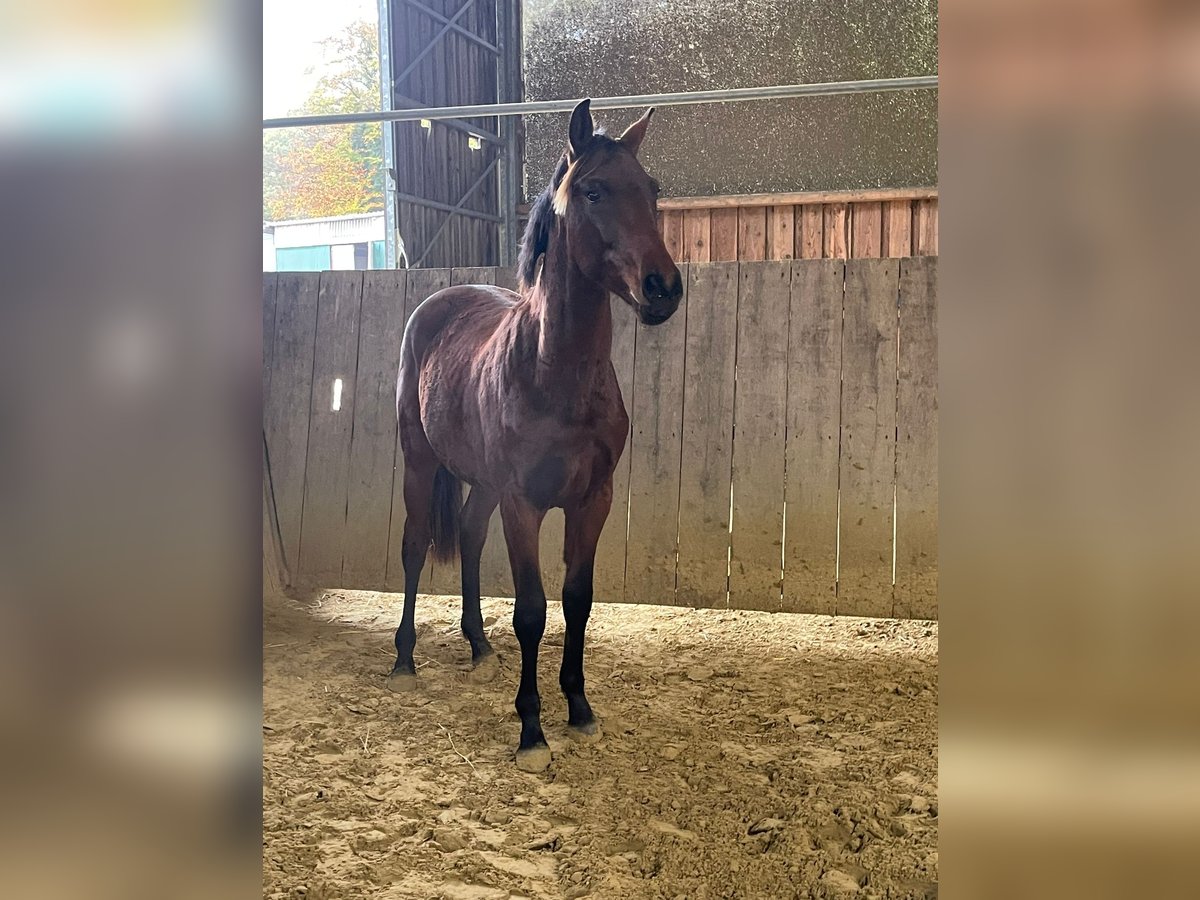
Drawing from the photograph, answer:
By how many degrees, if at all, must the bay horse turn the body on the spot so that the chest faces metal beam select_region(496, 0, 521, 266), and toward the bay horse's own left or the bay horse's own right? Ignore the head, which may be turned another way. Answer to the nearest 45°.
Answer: approximately 135° to the bay horse's own left

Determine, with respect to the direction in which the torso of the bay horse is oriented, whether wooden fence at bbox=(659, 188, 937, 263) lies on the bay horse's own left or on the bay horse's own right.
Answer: on the bay horse's own left

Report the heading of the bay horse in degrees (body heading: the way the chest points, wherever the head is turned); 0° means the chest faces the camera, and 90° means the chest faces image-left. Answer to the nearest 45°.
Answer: approximately 315°

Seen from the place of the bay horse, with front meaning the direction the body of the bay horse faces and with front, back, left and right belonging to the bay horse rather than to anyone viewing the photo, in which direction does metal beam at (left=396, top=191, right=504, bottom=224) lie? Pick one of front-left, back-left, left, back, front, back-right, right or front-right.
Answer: back-left

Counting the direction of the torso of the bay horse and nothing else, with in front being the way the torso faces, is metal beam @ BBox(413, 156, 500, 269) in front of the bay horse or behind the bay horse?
behind

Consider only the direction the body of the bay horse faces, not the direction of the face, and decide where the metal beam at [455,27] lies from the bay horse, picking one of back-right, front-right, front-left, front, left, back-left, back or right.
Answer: back-left

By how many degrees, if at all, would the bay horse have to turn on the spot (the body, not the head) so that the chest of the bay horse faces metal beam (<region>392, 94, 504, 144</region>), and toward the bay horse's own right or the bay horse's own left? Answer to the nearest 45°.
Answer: approximately 135° to the bay horse's own left
